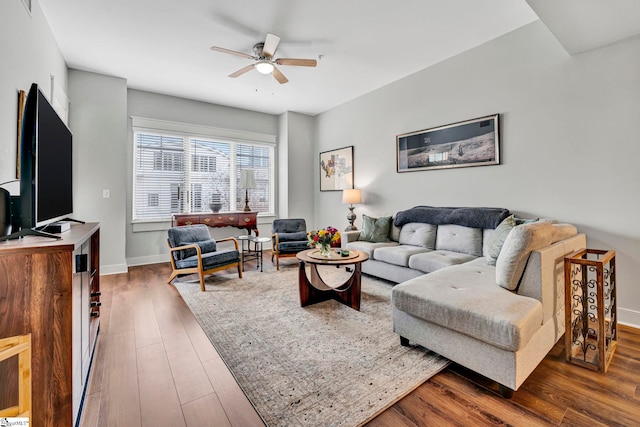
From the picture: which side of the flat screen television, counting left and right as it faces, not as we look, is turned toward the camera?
right

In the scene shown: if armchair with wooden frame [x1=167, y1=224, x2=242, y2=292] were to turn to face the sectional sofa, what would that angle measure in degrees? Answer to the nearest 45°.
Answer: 0° — it already faces it

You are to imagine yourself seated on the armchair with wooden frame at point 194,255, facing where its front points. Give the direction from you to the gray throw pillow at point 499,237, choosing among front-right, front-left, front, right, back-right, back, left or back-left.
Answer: front

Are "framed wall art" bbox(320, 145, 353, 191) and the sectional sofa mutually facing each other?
no

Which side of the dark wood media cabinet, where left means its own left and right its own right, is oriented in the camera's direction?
right

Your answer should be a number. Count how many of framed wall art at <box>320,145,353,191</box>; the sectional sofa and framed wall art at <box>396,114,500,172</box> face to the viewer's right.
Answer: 0

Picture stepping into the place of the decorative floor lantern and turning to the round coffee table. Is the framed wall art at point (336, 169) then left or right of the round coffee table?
right

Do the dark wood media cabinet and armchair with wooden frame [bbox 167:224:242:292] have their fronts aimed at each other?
no

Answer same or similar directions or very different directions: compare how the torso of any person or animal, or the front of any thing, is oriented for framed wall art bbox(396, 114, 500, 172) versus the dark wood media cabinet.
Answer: very different directions

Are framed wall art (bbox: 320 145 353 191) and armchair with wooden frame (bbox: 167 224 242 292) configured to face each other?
no

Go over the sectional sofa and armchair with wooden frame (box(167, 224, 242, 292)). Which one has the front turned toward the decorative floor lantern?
the armchair with wooden frame

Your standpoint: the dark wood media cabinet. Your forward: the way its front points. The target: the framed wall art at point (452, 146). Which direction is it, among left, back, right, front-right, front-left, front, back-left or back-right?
front

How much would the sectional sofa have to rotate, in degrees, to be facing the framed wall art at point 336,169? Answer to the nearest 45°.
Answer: approximately 90° to its right

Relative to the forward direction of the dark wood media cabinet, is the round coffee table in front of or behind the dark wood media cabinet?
in front

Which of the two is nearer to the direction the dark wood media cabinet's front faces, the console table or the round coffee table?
the round coffee table

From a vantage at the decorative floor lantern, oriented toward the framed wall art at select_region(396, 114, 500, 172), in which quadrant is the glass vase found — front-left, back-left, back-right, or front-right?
front-left

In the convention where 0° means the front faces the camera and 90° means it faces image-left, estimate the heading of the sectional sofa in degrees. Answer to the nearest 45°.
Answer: approximately 45°

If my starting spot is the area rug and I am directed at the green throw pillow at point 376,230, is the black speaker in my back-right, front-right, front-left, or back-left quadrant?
back-left

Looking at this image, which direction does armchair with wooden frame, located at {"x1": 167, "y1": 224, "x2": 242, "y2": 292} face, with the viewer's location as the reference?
facing the viewer and to the right of the viewer

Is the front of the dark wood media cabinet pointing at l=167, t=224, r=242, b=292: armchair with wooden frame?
no

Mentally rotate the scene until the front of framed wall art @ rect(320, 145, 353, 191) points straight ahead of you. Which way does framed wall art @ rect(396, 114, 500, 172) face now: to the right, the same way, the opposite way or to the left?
the same way
